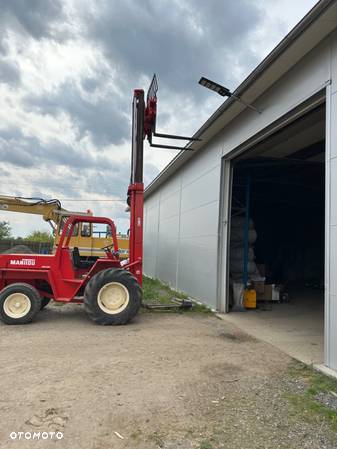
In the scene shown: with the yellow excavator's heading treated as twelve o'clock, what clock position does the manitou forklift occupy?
The manitou forklift is roughly at 9 o'clock from the yellow excavator.

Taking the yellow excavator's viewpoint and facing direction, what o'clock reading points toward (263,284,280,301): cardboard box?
The cardboard box is roughly at 7 o'clock from the yellow excavator.

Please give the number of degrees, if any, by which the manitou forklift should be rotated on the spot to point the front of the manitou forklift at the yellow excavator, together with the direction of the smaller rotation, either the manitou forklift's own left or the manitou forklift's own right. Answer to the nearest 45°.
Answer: approximately 90° to the manitou forklift's own left

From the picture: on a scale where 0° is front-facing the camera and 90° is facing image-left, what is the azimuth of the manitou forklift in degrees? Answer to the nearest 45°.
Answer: approximately 270°

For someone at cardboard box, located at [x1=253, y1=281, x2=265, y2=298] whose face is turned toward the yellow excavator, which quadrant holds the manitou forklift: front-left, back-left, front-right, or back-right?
front-left

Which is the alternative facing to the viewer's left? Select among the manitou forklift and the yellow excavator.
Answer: the yellow excavator

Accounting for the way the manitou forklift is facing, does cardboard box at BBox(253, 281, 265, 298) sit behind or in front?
in front

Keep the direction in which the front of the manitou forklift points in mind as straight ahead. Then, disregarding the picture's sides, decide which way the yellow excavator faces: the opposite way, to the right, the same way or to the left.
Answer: the opposite way

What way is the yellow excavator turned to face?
to the viewer's left

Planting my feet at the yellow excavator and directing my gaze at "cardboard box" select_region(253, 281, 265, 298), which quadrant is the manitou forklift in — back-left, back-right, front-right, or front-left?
front-right

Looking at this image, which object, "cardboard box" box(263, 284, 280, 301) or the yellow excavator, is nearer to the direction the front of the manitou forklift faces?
the cardboard box

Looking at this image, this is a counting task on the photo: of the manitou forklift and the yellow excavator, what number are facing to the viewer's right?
1
